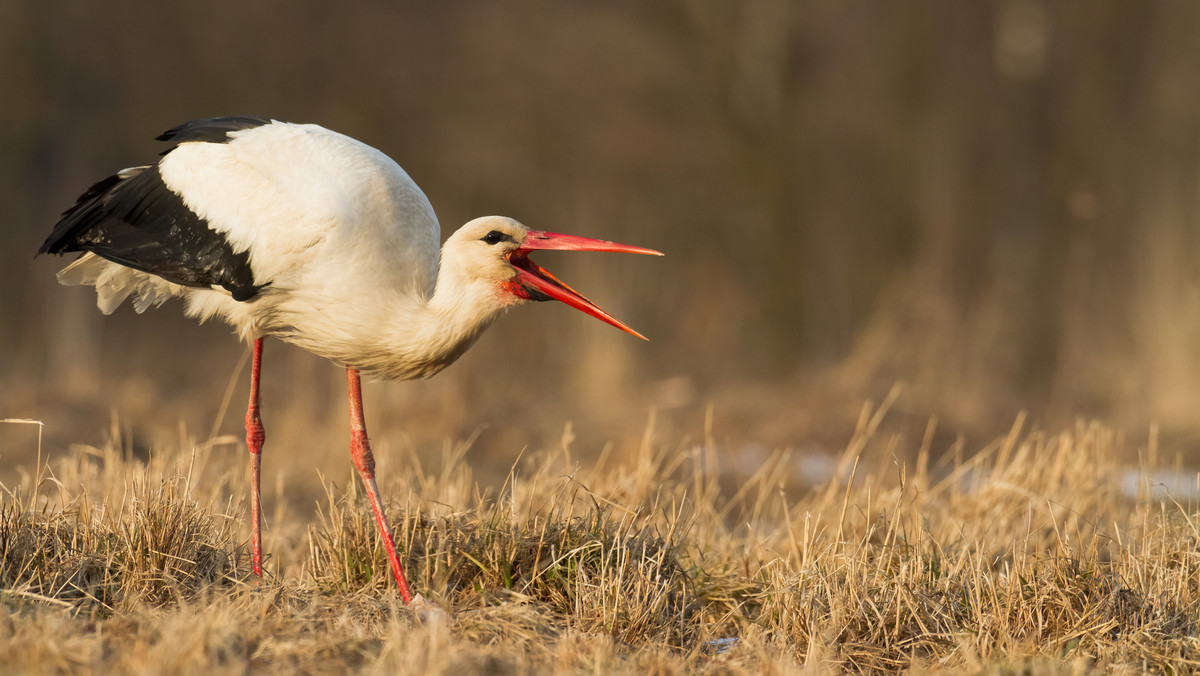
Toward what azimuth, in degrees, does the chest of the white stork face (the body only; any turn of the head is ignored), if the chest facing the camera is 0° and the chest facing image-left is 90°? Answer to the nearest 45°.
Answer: approximately 270°
